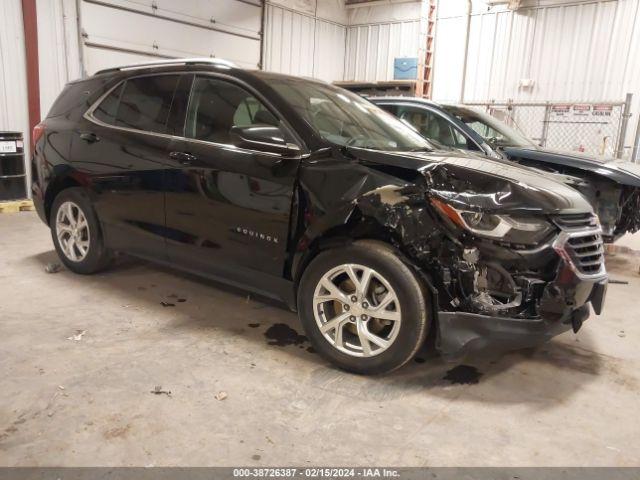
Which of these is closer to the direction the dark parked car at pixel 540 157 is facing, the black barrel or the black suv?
the black suv

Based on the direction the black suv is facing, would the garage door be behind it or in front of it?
behind

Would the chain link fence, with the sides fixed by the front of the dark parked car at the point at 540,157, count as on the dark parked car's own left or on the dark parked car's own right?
on the dark parked car's own left

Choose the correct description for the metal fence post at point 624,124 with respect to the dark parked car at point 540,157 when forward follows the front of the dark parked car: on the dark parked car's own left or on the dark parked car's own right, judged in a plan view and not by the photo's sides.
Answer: on the dark parked car's own left

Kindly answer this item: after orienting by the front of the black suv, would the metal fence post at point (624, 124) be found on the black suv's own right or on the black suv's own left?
on the black suv's own left

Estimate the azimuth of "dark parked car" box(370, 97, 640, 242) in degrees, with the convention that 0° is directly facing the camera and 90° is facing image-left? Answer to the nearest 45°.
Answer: approximately 315°

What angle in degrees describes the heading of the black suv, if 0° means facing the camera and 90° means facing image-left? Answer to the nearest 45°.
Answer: approximately 315°

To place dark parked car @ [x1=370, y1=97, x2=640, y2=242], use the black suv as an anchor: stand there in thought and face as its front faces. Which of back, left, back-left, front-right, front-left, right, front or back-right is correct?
left

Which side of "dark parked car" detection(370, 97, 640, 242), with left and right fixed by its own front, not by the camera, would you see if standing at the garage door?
back
